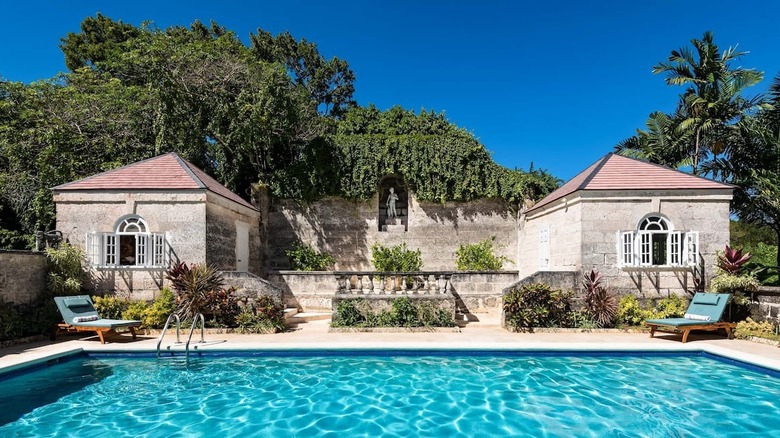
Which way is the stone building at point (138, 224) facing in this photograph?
toward the camera

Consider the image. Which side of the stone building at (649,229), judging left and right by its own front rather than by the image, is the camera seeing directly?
front

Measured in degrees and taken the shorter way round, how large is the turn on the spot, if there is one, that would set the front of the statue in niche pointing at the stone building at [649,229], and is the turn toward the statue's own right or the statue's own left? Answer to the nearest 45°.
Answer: approximately 45° to the statue's own left

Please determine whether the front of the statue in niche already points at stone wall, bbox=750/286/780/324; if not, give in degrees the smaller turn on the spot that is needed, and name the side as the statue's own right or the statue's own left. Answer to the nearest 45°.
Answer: approximately 45° to the statue's own left

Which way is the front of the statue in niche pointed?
toward the camera

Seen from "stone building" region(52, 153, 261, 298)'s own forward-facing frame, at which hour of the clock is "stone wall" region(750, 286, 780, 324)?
The stone wall is roughly at 10 o'clock from the stone building.

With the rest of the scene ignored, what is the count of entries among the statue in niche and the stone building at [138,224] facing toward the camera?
2

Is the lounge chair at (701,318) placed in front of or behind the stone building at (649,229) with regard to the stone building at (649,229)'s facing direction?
in front

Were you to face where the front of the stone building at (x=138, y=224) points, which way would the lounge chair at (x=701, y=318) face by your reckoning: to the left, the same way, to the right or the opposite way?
to the right
